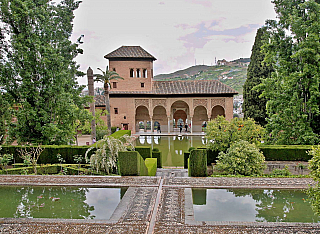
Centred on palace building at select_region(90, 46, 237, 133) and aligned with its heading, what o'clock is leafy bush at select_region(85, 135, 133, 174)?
The leafy bush is roughly at 12 o'clock from the palace building.

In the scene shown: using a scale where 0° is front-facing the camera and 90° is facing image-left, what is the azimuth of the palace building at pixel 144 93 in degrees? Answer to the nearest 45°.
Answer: approximately 0°

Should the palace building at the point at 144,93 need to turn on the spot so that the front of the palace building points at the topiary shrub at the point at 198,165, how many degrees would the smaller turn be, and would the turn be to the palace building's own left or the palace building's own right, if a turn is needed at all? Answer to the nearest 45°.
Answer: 0° — it already faces it

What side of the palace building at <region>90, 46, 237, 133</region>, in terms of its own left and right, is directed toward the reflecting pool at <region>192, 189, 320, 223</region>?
front

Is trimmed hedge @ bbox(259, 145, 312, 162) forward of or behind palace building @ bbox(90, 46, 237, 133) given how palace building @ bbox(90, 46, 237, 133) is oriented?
forward

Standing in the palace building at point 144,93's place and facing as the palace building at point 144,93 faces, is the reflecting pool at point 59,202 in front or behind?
in front

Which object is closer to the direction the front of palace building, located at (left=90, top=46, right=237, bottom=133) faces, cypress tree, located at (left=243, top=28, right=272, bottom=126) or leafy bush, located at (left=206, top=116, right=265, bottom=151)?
the leafy bush

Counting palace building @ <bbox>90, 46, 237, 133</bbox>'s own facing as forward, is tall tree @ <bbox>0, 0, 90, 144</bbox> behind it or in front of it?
in front

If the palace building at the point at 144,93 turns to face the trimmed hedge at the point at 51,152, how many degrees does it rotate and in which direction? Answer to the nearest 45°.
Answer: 0° — it already faces it

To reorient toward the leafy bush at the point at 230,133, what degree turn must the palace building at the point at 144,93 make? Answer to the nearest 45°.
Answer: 0° — it already faces it
